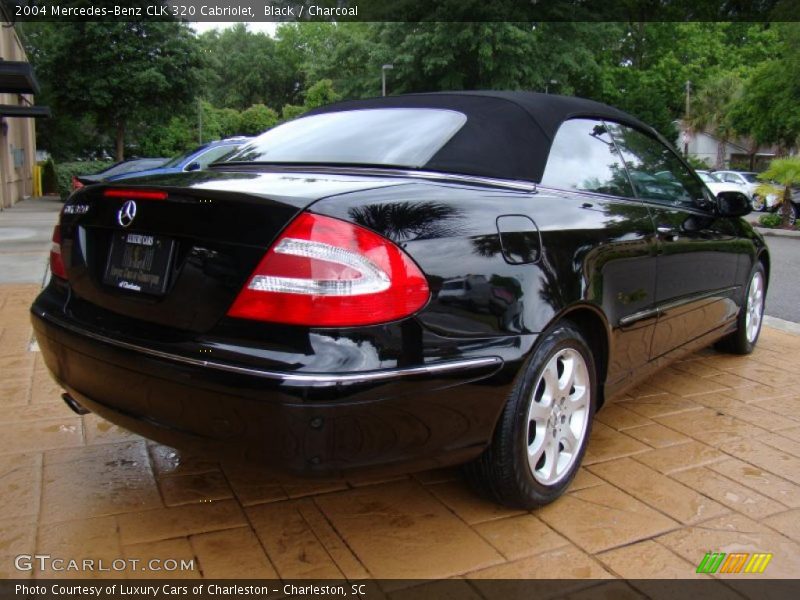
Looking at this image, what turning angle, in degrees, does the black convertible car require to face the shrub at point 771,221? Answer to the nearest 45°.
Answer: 0° — it already faces it

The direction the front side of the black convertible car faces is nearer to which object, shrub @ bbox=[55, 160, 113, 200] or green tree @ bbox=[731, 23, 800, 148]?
the green tree

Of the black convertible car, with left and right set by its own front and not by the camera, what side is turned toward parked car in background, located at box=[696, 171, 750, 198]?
front

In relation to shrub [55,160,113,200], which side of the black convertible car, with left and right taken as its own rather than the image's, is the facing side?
left

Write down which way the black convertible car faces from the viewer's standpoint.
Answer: facing away from the viewer and to the right of the viewer

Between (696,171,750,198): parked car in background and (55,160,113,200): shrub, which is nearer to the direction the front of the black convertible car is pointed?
the parked car in background

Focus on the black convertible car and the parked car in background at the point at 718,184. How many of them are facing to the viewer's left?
0

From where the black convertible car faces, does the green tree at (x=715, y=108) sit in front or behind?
in front
